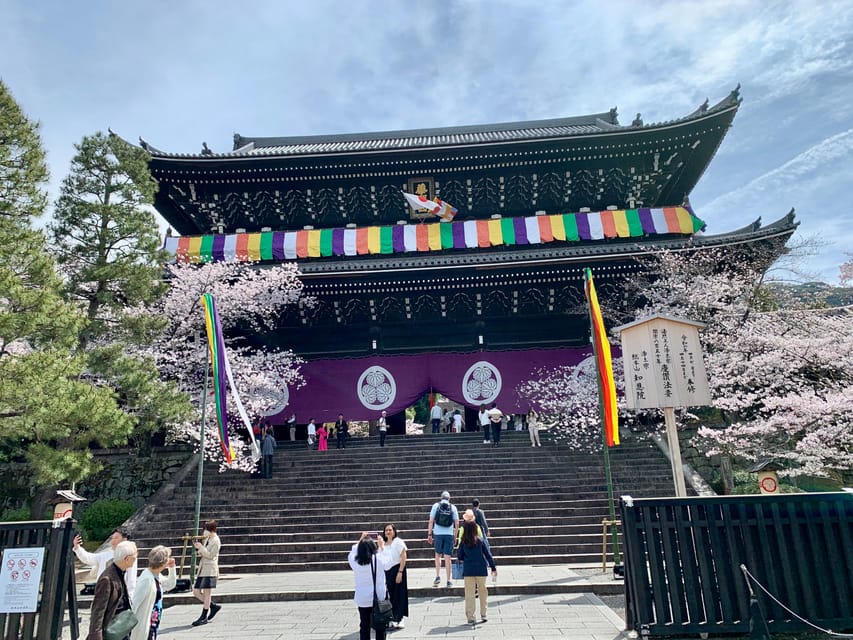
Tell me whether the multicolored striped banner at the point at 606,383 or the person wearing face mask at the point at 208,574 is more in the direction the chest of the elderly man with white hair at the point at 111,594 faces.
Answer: the multicolored striped banner

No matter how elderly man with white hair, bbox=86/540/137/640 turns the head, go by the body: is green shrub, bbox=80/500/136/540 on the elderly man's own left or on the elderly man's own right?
on the elderly man's own left

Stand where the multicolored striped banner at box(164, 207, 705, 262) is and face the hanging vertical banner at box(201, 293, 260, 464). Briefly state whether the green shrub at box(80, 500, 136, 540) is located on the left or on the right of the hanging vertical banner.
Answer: right

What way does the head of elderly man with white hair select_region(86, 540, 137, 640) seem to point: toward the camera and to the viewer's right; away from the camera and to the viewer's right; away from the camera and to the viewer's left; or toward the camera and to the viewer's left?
away from the camera and to the viewer's right

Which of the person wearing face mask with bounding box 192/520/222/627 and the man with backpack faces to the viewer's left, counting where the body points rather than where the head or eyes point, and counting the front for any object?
the person wearing face mask

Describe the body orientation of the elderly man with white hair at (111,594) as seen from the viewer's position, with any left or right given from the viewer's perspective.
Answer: facing to the right of the viewer

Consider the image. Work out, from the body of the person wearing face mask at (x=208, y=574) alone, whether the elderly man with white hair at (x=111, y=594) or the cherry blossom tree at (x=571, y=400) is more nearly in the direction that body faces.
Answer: the elderly man with white hair

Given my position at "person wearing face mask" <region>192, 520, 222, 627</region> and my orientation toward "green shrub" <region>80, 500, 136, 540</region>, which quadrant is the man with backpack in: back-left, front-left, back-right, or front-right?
back-right

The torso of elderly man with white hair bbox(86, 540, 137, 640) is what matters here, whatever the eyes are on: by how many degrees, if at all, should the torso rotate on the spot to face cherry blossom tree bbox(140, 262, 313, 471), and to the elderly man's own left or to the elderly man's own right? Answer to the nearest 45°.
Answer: approximately 90° to the elderly man's own left

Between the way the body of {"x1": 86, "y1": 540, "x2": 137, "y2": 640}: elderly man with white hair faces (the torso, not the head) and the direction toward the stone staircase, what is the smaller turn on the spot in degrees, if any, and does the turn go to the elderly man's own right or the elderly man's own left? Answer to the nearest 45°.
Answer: approximately 45° to the elderly man's own left

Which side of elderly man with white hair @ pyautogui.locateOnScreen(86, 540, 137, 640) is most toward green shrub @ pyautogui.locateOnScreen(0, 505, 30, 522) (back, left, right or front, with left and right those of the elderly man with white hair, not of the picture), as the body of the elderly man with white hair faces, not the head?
left

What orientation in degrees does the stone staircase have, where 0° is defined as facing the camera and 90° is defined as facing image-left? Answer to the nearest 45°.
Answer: approximately 0°

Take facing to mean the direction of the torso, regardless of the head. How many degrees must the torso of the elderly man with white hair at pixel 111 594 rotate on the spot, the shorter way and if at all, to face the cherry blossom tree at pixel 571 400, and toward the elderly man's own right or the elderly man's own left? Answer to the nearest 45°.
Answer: approximately 45° to the elderly man's own left

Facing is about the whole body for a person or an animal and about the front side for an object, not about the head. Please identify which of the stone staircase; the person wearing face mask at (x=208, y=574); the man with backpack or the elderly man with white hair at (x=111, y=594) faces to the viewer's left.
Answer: the person wearing face mask
